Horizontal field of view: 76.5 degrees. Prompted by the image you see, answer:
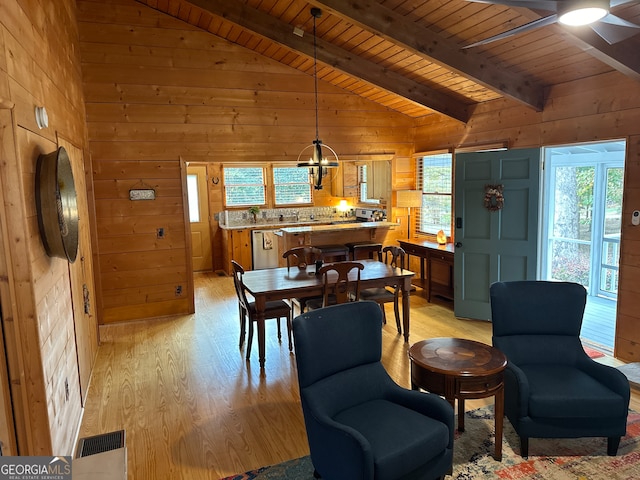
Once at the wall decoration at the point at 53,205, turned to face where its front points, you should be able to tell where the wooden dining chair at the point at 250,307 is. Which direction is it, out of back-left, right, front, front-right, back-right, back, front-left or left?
front-left

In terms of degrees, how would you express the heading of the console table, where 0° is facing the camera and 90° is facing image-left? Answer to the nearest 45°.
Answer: approximately 45°

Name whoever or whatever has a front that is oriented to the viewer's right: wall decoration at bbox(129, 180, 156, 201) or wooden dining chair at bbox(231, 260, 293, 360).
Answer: the wooden dining chair

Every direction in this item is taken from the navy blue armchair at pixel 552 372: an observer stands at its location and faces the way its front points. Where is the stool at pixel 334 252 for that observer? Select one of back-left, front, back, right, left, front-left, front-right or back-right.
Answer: back

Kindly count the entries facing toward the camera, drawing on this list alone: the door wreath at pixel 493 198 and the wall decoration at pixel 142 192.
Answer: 2

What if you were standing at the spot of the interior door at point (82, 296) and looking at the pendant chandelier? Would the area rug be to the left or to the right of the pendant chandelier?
right

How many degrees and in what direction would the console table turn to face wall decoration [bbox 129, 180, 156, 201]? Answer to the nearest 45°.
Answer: approximately 45° to its right

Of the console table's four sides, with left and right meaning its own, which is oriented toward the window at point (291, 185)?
right

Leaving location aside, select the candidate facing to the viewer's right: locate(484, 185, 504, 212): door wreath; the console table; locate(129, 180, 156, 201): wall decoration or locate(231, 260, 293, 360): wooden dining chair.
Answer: the wooden dining chair

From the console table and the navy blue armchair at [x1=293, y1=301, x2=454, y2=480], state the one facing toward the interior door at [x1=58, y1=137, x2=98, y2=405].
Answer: the console table

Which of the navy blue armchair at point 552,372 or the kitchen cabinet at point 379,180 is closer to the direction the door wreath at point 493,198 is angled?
the navy blue armchair

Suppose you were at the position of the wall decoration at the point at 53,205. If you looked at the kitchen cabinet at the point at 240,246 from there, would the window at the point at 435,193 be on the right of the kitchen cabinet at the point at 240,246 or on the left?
right

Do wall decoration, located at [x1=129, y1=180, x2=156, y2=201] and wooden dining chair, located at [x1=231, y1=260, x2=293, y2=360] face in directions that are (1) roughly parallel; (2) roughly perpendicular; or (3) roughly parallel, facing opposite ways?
roughly perpendicular

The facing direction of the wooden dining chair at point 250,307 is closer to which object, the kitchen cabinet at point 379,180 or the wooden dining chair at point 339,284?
the wooden dining chair

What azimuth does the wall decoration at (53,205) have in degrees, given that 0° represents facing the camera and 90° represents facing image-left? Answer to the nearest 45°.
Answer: approximately 270°
